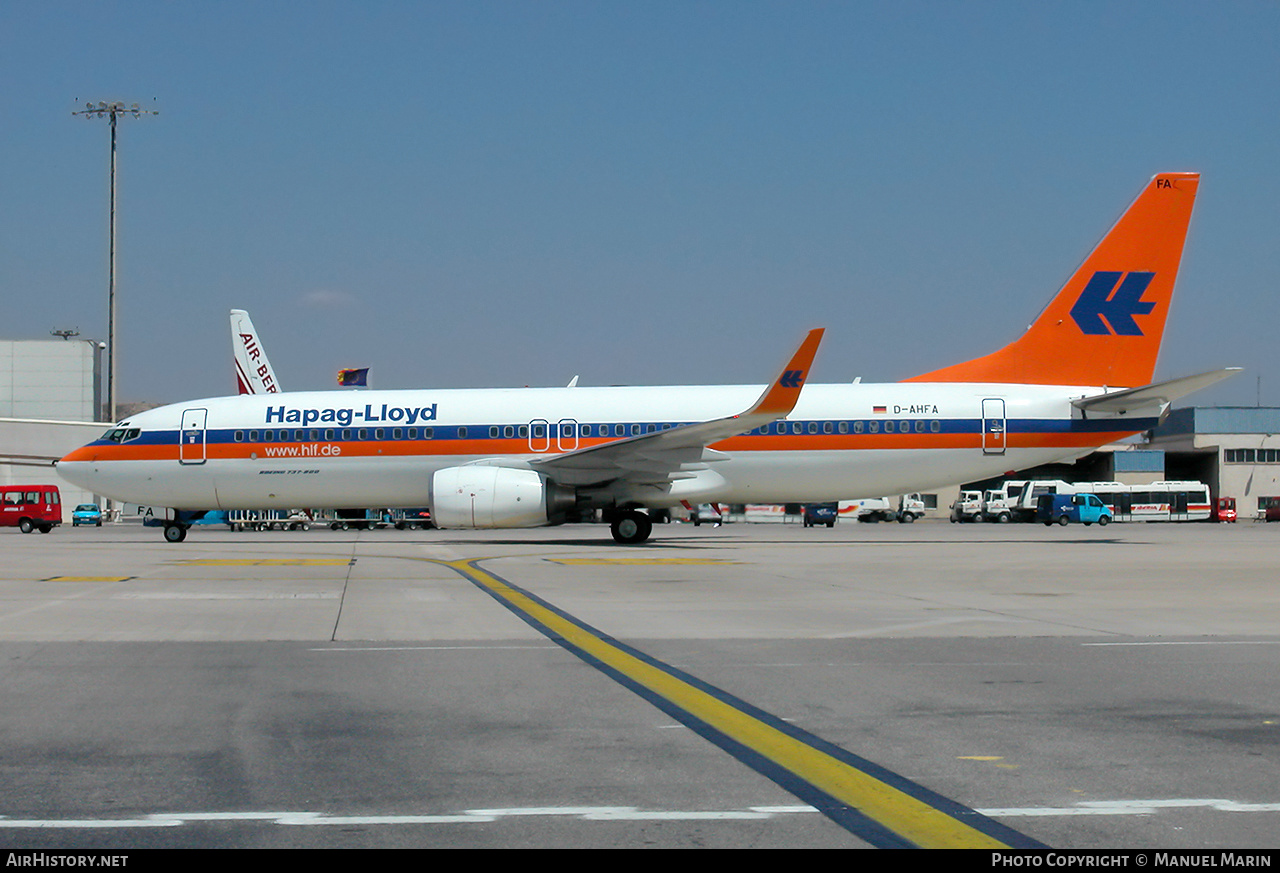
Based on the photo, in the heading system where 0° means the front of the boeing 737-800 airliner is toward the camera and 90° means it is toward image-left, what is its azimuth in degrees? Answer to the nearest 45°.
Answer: approximately 90°
